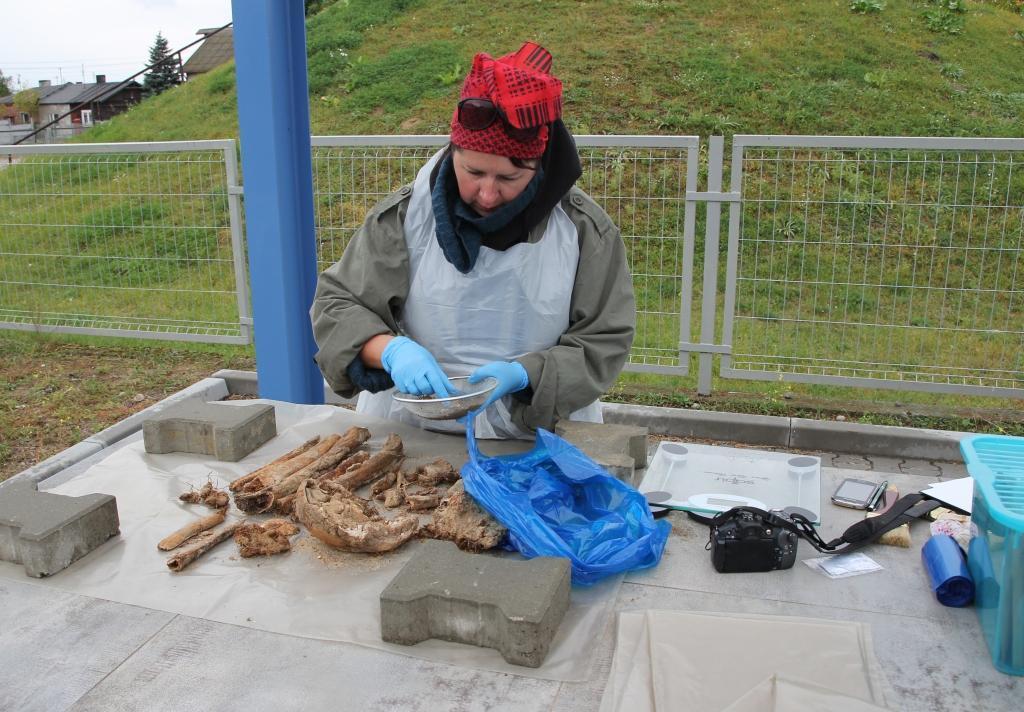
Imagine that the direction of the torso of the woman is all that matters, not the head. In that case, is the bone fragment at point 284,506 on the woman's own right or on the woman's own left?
on the woman's own right

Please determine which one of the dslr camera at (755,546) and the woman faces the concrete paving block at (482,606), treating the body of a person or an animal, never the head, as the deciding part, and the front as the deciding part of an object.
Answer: the woman

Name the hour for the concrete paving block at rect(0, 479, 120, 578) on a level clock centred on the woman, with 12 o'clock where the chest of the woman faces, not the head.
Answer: The concrete paving block is roughly at 2 o'clock from the woman.

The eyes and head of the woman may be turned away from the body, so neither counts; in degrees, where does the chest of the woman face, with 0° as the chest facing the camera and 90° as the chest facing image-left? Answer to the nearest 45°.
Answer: approximately 0°

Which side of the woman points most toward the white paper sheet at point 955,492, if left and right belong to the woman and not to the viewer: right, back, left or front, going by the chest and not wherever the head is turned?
left
